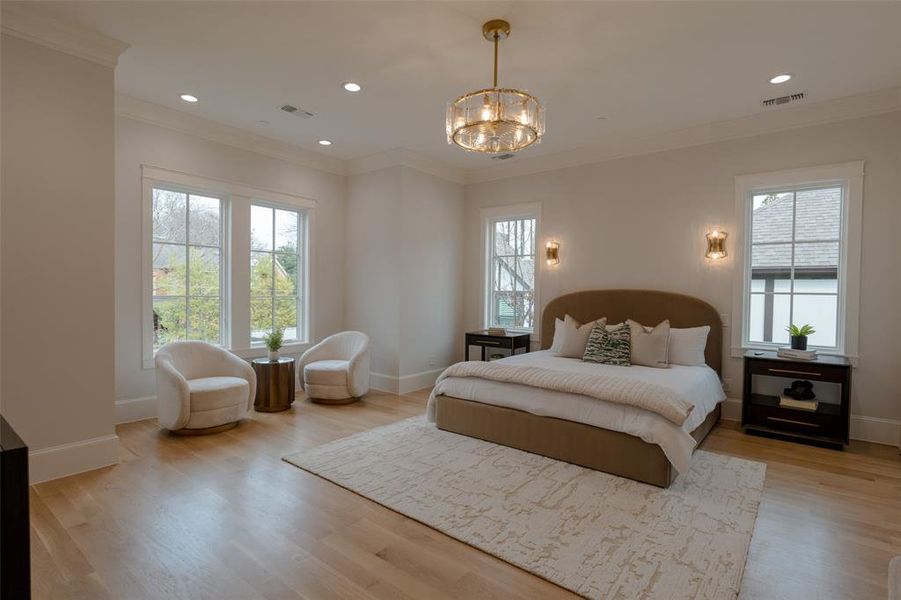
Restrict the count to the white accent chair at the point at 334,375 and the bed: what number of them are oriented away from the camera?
0

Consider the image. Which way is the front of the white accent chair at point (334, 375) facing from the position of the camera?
facing the viewer and to the left of the viewer

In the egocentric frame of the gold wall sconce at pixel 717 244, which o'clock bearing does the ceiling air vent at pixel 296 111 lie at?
The ceiling air vent is roughly at 2 o'clock from the gold wall sconce.

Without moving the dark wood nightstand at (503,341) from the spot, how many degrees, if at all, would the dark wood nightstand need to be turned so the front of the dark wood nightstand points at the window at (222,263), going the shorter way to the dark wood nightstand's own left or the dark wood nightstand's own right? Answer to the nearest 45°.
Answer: approximately 45° to the dark wood nightstand's own right

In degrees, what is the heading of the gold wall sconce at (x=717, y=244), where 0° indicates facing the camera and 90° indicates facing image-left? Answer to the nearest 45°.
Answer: approximately 0°

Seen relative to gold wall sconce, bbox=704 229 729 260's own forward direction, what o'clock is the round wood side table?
The round wood side table is roughly at 2 o'clock from the gold wall sconce.

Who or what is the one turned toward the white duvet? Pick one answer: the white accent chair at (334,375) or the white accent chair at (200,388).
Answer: the white accent chair at (200,388)

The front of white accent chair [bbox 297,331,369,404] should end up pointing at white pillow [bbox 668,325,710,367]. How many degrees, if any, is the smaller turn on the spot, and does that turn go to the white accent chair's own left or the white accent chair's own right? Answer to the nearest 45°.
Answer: approximately 90° to the white accent chair's own left

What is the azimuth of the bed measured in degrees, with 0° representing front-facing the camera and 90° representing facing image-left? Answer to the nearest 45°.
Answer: approximately 45°

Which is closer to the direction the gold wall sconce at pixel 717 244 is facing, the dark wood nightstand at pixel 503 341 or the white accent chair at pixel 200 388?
the white accent chair
